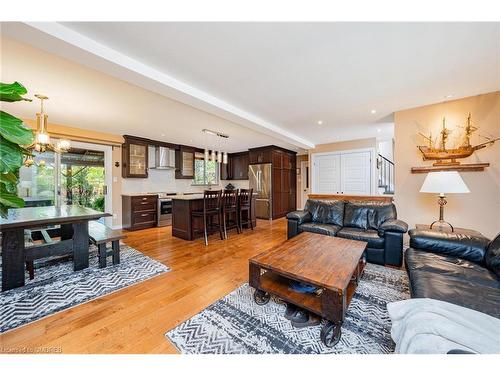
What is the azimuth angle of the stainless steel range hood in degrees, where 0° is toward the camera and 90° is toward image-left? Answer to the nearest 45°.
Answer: approximately 315°

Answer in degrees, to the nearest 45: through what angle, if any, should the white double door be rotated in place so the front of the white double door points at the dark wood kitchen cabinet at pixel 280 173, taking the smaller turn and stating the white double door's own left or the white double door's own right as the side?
approximately 90° to the white double door's own right

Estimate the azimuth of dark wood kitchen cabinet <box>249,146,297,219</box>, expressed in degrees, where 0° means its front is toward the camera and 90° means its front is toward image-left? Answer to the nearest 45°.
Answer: approximately 45°

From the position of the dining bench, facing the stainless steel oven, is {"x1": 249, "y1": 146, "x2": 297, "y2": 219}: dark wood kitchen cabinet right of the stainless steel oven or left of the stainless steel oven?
right

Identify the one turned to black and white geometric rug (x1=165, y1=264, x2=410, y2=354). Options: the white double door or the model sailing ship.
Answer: the white double door

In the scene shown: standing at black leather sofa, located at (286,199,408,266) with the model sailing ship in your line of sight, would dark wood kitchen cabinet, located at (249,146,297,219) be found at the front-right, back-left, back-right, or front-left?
back-left

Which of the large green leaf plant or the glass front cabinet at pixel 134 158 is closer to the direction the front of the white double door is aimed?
the large green leaf plant

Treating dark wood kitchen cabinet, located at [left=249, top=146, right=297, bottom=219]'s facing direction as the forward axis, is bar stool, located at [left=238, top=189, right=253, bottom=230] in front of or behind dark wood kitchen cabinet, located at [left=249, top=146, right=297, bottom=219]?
in front

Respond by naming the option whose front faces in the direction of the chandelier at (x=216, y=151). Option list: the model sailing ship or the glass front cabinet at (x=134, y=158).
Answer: the glass front cabinet

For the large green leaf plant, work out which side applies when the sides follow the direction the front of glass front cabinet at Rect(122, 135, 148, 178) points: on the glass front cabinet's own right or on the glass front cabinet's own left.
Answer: on the glass front cabinet's own right

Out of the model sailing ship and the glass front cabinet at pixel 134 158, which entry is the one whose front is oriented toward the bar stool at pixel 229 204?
the glass front cabinet
